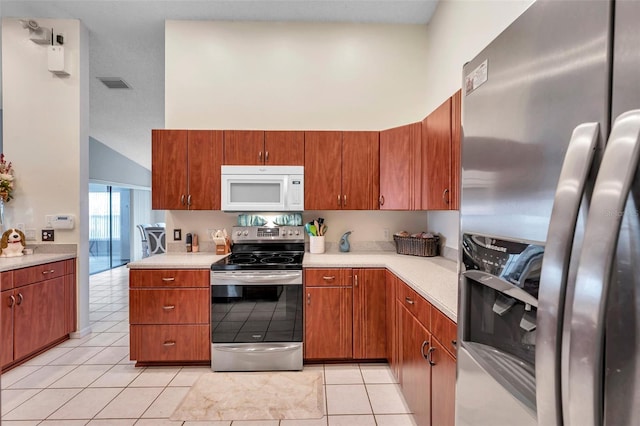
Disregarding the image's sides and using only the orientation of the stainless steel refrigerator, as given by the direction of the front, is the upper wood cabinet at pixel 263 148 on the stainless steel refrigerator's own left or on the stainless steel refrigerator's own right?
on the stainless steel refrigerator's own right

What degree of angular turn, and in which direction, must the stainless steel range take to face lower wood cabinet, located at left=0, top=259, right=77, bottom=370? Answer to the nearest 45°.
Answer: approximately 90° to its right

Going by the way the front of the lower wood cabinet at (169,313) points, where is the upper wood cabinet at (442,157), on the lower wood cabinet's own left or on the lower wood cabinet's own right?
on the lower wood cabinet's own left

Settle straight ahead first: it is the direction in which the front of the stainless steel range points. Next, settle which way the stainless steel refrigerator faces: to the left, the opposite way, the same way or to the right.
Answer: to the right

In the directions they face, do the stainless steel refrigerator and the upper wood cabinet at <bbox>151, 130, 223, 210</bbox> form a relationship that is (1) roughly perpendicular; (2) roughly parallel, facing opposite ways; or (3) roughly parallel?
roughly perpendicular

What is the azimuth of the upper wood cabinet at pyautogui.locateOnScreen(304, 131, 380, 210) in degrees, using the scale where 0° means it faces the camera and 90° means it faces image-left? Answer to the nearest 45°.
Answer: approximately 0°

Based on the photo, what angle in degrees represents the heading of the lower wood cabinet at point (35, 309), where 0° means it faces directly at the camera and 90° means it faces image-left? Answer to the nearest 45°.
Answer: approximately 315°

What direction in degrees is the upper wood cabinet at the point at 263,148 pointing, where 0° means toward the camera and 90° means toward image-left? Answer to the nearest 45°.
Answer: approximately 0°

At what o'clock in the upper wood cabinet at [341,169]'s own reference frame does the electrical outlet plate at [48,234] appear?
The electrical outlet plate is roughly at 3 o'clock from the upper wood cabinet.

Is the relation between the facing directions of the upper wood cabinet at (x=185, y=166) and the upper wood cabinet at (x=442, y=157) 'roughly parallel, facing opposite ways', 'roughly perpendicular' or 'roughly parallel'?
roughly perpendicular
